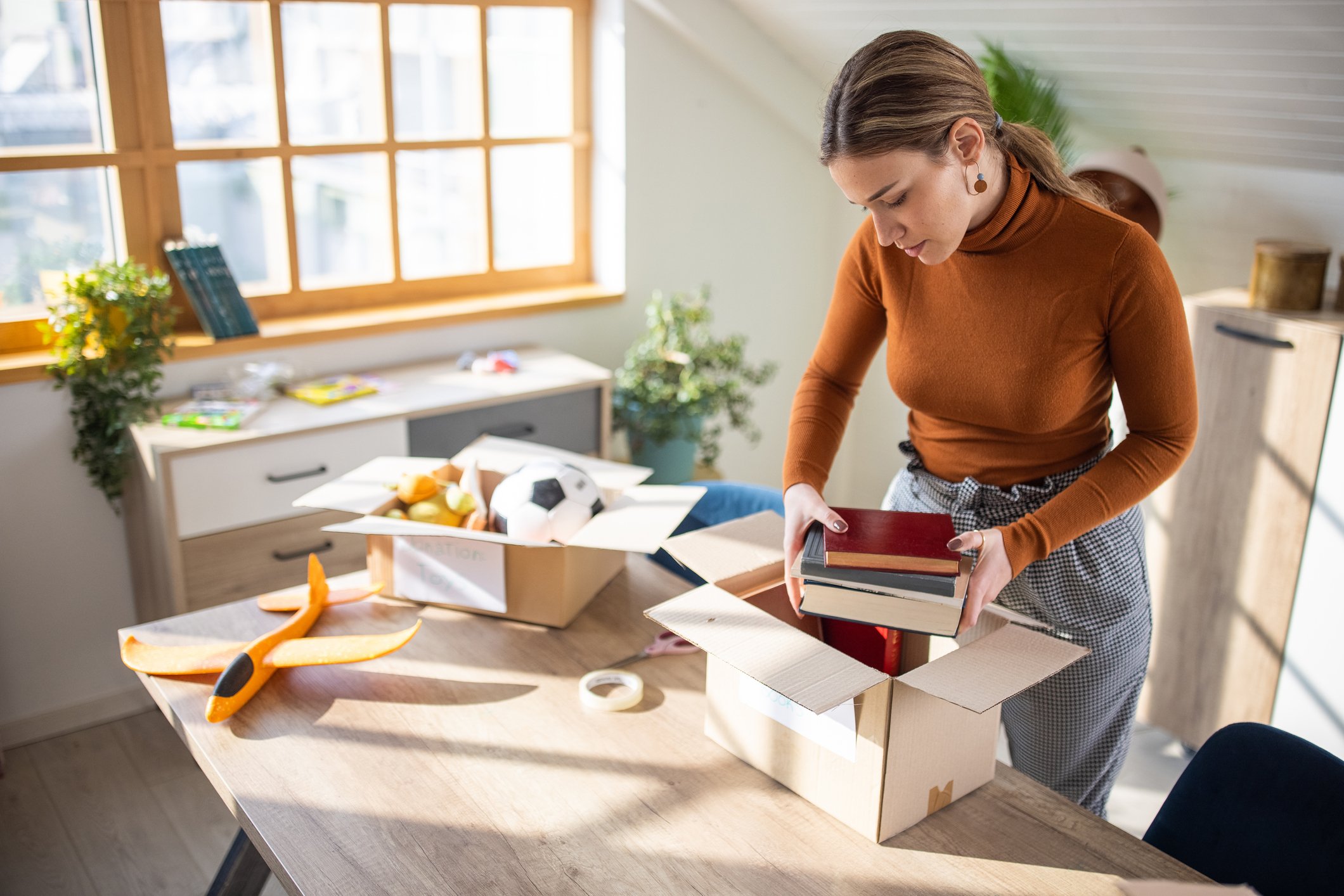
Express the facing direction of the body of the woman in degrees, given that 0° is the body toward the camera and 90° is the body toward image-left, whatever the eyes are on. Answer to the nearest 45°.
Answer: approximately 45°

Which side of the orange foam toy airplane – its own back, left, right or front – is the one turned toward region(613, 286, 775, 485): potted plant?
back

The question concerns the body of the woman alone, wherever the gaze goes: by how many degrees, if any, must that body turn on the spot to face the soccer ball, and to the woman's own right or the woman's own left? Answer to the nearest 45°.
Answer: approximately 45° to the woman's own right

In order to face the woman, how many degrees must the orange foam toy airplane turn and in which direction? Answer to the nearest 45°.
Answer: approximately 135° to its left

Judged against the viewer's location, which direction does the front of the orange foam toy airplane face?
facing the viewer and to the left of the viewer

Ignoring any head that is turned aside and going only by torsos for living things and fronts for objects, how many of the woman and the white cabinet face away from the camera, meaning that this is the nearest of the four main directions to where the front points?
0

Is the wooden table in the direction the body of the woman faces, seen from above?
yes

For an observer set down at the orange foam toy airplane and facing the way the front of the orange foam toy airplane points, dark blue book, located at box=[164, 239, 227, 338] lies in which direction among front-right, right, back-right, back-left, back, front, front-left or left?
back-right

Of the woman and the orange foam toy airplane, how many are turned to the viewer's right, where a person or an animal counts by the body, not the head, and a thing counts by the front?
0

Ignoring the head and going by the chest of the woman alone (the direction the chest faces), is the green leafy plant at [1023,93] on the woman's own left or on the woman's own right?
on the woman's own right

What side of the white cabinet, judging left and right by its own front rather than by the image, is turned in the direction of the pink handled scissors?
front

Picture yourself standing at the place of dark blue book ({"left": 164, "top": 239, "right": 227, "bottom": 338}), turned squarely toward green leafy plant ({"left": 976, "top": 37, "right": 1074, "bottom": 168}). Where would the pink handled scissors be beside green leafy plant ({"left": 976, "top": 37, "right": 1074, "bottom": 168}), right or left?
right

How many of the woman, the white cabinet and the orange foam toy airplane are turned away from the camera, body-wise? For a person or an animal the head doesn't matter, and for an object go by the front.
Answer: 0

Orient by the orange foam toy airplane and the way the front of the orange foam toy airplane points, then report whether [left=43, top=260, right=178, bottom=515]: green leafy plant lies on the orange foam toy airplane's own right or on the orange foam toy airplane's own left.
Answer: on the orange foam toy airplane's own right

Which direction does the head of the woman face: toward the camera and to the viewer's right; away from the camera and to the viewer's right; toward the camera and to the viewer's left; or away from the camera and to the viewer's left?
toward the camera and to the viewer's left
